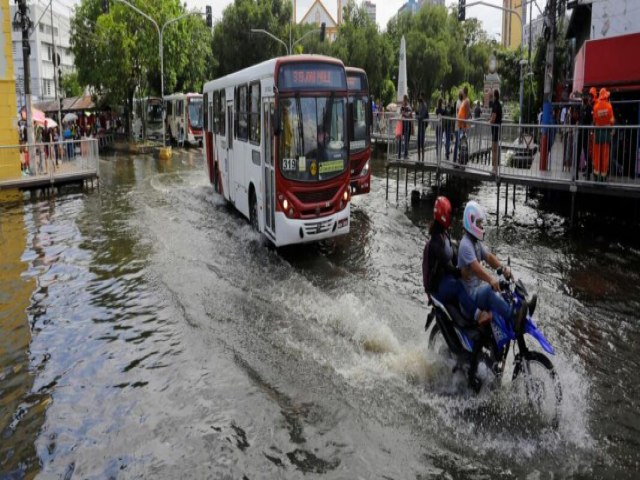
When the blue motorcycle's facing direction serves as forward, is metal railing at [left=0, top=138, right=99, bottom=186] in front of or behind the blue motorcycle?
behind

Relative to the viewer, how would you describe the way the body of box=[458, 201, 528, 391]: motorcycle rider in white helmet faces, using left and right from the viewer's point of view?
facing the viewer and to the right of the viewer

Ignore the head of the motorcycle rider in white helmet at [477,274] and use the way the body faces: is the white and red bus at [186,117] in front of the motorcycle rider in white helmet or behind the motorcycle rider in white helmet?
behind

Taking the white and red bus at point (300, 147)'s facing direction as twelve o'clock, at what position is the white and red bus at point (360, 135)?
the white and red bus at point (360, 135) is roughly at 8 o'clock from the white and red bus at point (300, 147).

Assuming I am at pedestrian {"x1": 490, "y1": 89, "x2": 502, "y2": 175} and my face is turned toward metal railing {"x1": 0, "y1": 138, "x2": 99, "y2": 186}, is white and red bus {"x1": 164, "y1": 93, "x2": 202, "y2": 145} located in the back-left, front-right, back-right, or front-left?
front-right

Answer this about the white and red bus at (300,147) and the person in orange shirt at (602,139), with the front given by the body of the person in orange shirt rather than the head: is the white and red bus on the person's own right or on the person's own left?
on the person's own left

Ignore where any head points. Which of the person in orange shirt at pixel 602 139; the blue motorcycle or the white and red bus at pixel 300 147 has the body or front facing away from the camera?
the person in orange shirt

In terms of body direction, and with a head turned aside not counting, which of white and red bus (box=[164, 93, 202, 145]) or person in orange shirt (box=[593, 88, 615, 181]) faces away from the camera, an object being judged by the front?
the person in orange shirt

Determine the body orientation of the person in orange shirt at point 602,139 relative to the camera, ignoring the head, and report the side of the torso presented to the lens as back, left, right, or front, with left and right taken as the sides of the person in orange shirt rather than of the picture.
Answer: back

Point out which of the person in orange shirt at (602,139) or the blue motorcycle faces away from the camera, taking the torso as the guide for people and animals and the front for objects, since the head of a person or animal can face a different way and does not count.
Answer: the person in orange shirt

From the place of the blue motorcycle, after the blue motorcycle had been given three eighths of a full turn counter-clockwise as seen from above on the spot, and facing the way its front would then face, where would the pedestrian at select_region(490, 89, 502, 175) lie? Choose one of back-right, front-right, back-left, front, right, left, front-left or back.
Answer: front

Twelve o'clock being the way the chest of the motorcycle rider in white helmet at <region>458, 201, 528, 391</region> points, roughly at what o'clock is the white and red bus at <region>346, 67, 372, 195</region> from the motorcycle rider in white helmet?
The white and red bus is roughly at 7 o'clock from the motorcycle rider in white helmet.

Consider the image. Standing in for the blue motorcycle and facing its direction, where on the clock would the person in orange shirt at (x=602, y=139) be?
The person in orange shirt is roughly at 8 o'clock from the blue motorcycle.

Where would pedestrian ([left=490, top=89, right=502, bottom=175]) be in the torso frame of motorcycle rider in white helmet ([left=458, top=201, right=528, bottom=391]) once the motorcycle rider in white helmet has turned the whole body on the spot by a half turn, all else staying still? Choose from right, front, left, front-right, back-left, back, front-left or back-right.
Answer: front-right

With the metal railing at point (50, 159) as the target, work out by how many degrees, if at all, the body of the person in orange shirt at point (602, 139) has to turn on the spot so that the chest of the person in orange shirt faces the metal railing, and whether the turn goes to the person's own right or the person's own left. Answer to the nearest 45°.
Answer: approximately 90° to the person's own left

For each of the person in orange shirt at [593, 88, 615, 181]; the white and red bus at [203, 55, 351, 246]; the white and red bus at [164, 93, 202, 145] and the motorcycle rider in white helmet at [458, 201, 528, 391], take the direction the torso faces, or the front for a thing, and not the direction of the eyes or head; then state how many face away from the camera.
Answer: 1

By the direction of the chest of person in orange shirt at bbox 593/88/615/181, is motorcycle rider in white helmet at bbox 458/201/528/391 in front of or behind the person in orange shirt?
behind
